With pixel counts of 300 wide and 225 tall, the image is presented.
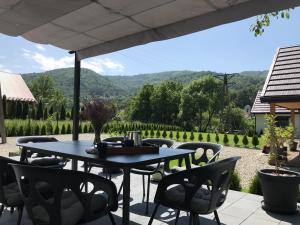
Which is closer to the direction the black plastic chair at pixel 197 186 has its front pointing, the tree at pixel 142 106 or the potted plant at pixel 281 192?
the tree

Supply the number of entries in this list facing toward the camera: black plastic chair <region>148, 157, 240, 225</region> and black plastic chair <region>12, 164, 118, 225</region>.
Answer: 0

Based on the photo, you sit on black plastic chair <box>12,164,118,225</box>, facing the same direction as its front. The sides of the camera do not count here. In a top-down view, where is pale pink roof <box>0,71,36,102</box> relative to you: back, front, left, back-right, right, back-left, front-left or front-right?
front-left

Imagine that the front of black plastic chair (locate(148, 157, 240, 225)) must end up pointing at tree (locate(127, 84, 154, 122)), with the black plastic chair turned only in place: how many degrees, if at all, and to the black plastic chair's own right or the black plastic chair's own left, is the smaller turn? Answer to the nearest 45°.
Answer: approximately 45° to the black plastic chair's own right

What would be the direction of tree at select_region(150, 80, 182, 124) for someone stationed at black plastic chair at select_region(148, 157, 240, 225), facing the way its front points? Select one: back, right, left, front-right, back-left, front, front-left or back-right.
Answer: front-right

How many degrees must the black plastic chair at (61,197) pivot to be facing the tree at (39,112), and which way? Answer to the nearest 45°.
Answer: approximately 45° to its left

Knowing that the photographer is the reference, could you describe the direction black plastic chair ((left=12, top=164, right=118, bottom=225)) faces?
facing away from the viewer and to the right of the viewer

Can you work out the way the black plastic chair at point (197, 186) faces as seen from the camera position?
facing away from the viewer and to the left of the viewer

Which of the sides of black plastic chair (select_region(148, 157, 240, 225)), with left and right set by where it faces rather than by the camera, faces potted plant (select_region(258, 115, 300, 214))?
right

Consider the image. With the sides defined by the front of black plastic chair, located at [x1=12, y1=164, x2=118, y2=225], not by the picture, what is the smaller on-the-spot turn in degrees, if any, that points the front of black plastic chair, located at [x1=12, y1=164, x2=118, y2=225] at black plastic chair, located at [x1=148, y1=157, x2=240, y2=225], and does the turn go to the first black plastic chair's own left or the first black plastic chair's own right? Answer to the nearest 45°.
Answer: approximately 45° to the first black plastic chair's own right

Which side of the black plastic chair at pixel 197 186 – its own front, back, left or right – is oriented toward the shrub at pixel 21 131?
front

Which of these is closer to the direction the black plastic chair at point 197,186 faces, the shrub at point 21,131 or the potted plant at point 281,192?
the shrub
